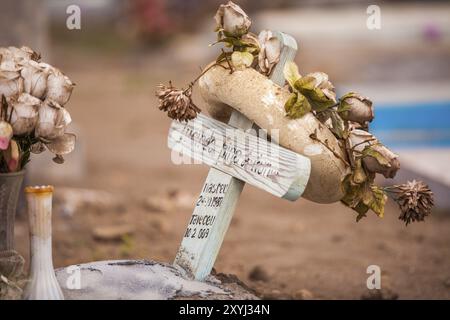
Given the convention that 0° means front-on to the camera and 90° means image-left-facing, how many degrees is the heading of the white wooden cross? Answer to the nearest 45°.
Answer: approximately 45°

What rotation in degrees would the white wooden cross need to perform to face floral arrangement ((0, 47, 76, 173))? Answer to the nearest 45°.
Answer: approximately 45° to its right
